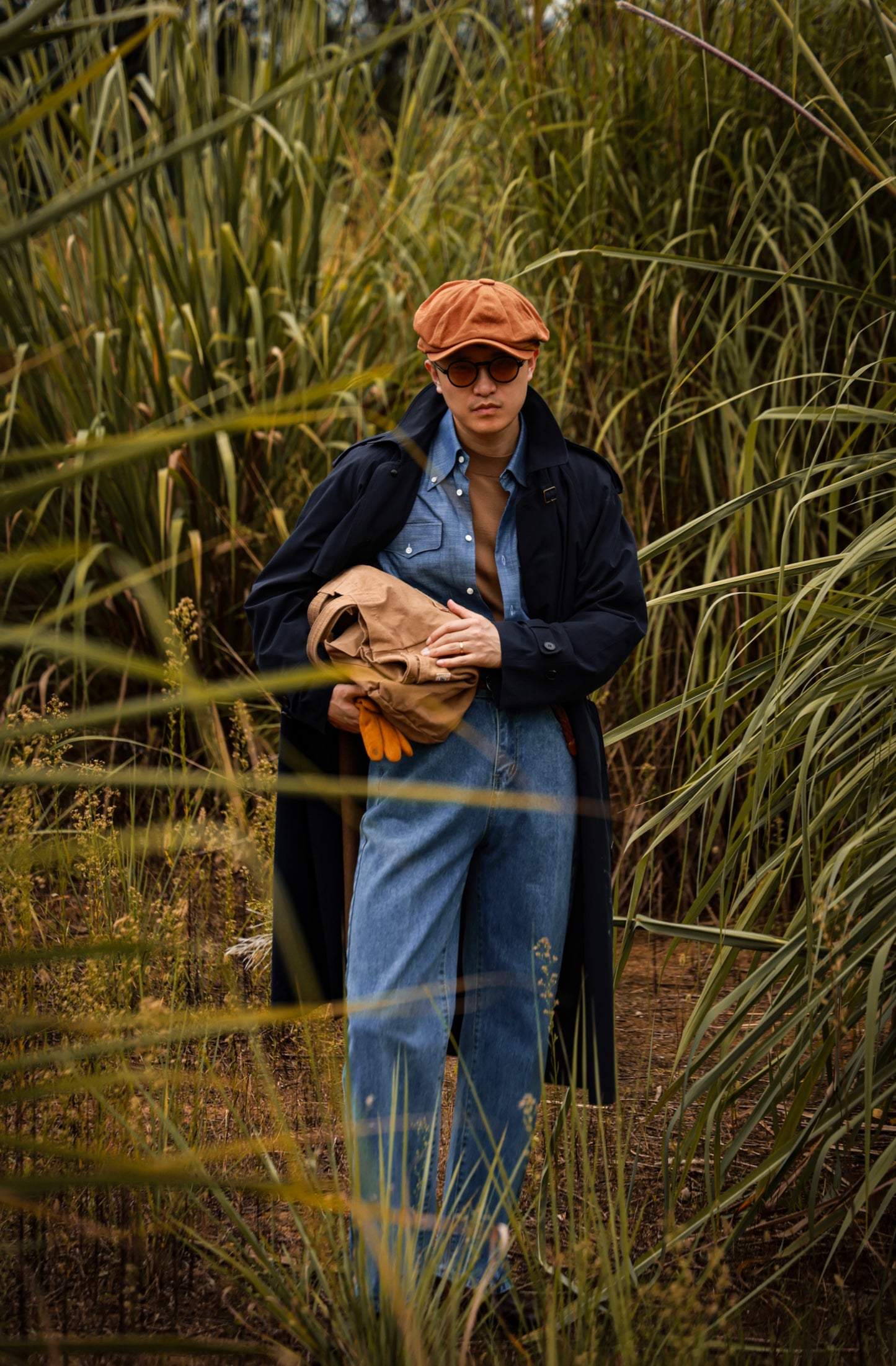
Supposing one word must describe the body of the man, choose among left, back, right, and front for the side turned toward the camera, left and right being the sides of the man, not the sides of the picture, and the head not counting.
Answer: front

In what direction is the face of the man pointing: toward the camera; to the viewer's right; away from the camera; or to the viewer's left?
toward the camera
